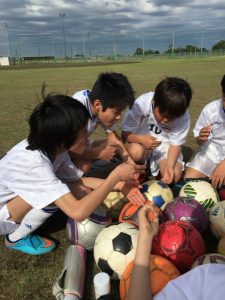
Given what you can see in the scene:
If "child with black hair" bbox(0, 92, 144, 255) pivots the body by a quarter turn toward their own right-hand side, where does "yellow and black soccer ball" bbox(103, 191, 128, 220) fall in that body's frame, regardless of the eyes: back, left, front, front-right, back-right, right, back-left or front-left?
back-left

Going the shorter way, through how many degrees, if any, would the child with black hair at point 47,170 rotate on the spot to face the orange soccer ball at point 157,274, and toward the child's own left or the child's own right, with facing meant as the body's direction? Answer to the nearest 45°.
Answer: approximately 45° to the child's own right

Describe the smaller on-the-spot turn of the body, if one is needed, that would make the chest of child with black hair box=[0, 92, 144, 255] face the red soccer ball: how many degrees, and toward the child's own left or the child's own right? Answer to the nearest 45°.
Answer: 0° — they already face it

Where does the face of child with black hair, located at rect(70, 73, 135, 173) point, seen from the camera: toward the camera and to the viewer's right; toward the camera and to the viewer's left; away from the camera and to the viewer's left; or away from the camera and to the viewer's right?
toward the camera and to the viewer's right

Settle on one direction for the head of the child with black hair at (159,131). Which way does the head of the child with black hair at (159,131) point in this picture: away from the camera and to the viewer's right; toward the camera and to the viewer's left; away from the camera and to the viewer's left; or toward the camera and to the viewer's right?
toward the camera and to the viewer's left

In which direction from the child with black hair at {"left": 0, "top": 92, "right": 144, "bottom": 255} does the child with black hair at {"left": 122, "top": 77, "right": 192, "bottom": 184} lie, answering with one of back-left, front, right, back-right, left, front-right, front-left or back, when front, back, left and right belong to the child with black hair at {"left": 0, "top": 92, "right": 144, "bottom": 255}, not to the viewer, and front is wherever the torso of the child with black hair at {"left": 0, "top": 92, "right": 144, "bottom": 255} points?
front-left

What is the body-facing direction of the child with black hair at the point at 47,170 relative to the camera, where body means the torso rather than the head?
to the viewer's right

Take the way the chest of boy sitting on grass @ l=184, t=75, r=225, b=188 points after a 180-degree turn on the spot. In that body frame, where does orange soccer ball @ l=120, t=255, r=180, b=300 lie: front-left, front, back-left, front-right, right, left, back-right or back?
back

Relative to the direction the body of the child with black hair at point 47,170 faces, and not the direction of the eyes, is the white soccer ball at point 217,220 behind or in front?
in front

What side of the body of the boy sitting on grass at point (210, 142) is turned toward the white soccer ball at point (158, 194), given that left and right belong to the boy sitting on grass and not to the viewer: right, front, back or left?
front

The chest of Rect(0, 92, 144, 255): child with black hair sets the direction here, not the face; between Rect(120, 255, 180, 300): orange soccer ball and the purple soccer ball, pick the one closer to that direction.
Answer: the purple soccer ball

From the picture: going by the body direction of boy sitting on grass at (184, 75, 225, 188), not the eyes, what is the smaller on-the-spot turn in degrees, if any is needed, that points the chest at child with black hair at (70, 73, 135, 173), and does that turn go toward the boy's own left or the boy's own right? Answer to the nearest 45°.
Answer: approximately 45° to the boy's own right

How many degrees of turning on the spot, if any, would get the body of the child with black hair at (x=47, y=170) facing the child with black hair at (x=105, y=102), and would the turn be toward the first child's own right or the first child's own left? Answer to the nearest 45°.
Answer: approximately 45° to the first child's own left

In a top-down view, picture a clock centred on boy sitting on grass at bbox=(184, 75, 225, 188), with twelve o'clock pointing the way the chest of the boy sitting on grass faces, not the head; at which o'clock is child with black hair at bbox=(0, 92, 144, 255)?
The child with black hair is roughly at 1 o'clock from the boy sitting on grass.

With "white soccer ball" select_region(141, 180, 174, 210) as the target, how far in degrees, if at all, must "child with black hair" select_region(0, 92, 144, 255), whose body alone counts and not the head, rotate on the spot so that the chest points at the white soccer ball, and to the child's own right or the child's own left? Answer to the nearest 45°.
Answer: approximately 45° to the child's own left

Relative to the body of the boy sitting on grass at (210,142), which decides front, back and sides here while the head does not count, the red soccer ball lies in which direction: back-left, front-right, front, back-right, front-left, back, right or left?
front
